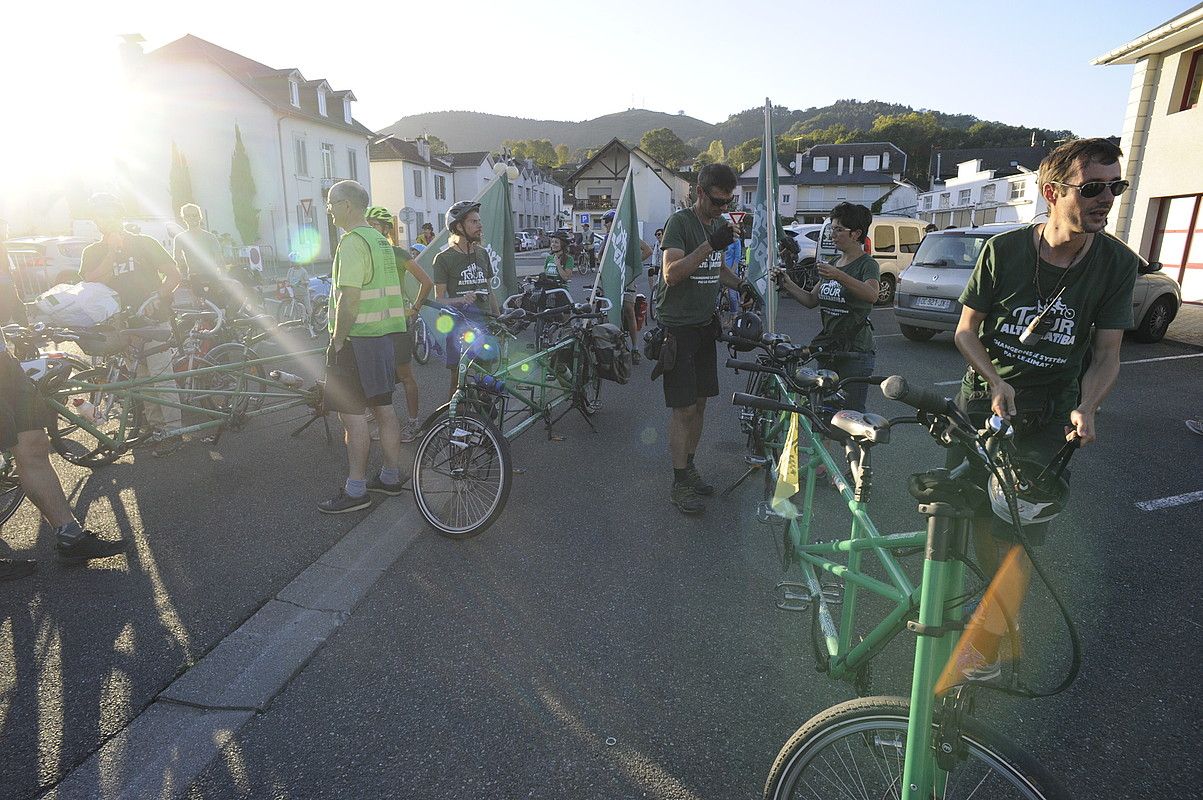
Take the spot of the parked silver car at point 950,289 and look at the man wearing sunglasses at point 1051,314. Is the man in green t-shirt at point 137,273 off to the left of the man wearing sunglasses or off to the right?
right

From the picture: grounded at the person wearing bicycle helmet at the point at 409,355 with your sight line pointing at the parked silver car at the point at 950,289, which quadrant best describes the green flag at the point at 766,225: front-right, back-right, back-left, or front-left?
front-right

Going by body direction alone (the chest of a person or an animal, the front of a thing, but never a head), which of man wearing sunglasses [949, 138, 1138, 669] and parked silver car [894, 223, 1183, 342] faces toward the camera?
the man wearing sunglasses

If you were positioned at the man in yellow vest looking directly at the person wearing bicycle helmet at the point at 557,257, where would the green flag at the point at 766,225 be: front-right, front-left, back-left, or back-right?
front-right

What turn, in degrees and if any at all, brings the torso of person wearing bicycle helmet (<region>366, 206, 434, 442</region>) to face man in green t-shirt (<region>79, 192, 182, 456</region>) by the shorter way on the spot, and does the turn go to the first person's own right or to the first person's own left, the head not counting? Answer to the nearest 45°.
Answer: approximately 45° to the first person's own right

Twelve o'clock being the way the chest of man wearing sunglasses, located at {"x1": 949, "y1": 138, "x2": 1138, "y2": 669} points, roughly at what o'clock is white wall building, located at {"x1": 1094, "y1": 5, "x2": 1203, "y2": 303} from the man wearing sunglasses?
The white wall building is roughly at 6 o'clock from the man wearing sunglasses.

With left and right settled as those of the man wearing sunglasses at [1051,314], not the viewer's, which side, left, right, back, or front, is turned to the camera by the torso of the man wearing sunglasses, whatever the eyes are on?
front

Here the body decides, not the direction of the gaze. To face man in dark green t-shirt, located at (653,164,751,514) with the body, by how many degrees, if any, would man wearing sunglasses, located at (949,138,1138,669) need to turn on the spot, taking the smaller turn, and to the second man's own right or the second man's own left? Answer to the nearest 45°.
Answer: approximately 135° to the second man's own right
